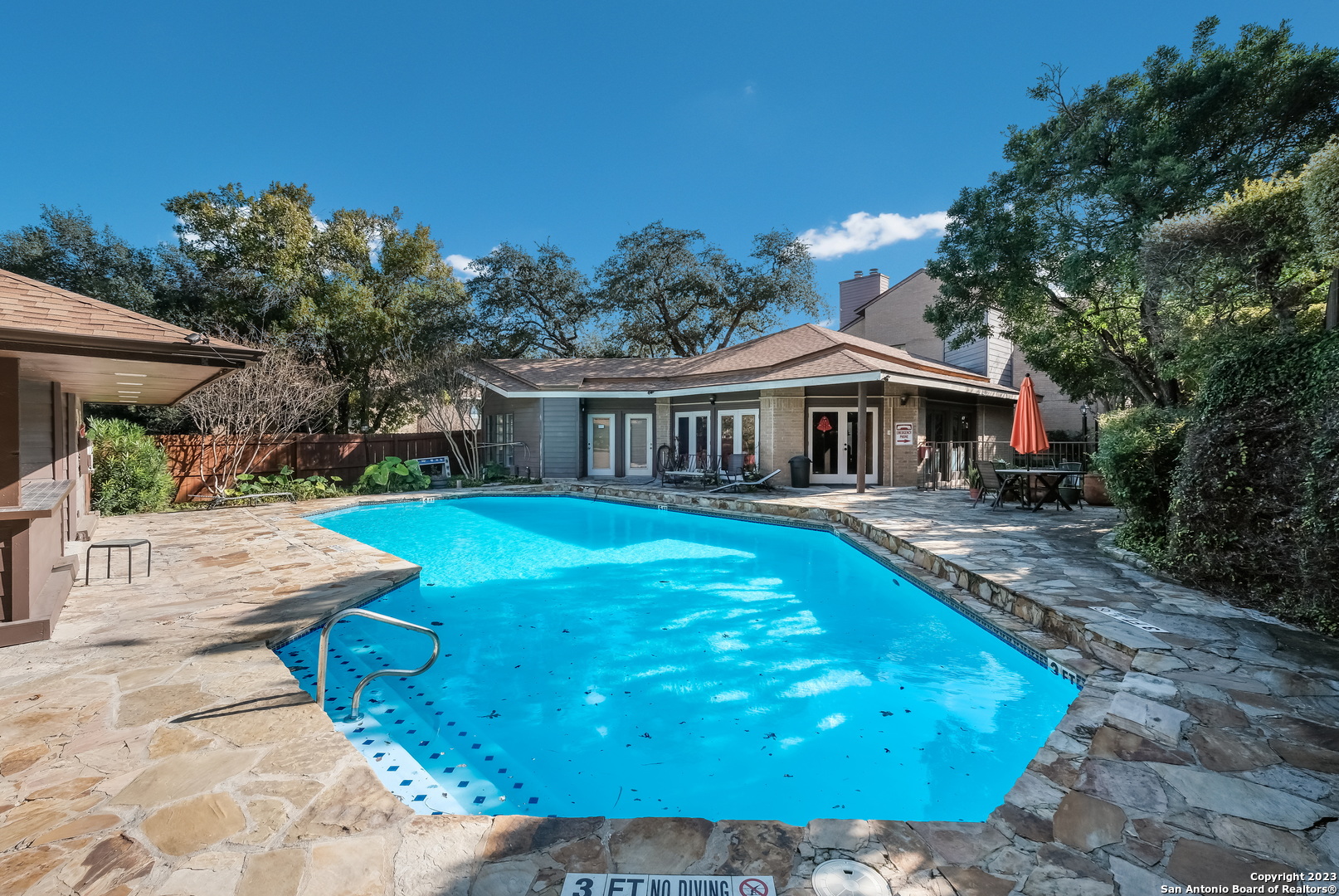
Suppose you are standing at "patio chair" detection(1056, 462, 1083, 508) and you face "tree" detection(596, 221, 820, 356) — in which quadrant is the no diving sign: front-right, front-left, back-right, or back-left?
back-left
